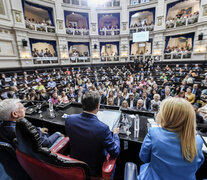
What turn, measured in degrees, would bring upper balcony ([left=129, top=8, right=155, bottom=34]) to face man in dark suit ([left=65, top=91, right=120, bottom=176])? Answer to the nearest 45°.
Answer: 0° — it already faces them

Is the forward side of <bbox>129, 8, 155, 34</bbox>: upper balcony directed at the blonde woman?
yes

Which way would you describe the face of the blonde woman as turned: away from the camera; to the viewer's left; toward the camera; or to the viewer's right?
away from the camera

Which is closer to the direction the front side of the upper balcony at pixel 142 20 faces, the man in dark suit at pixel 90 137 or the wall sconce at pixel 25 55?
the man in dark suit

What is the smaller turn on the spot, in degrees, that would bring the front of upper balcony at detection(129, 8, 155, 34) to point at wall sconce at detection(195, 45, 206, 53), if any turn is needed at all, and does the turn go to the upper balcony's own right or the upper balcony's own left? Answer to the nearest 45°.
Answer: approximately 45° to the upper balcony's own left

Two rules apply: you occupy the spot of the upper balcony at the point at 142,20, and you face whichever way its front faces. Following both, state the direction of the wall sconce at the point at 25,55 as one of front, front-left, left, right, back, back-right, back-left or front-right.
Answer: front-right

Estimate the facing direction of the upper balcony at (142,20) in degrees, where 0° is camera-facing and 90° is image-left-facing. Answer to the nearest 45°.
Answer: approximately 0°

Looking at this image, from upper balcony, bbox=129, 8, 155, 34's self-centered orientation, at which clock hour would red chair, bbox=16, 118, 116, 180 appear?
The red chair is roughly at 12 o'clock from the upper balcony.

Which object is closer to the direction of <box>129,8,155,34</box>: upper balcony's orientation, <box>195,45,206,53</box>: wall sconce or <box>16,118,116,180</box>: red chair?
the red chair
